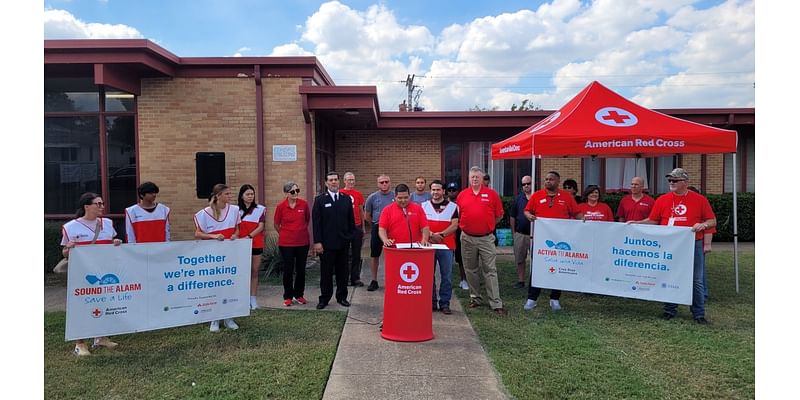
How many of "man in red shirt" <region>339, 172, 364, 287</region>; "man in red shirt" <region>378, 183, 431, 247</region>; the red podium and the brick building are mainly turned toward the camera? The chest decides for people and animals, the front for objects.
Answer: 4

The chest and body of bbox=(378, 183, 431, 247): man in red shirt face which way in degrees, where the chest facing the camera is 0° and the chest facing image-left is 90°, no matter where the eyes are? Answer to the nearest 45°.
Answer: approximately 0°

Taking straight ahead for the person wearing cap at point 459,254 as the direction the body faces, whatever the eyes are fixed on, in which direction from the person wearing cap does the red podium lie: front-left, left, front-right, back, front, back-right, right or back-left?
front

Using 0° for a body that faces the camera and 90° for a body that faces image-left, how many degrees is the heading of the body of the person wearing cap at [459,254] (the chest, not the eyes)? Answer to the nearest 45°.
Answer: approximately 0°

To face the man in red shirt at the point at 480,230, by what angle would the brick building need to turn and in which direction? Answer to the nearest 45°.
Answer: approximately 45° to its left

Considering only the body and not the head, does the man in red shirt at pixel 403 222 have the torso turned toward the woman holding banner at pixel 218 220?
no

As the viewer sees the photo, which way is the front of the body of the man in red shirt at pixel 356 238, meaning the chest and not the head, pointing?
toward the camera

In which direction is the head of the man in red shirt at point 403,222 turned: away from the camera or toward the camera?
toward the camera

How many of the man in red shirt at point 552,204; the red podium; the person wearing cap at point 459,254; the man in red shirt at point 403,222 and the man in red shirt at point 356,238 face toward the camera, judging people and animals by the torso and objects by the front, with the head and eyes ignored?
5

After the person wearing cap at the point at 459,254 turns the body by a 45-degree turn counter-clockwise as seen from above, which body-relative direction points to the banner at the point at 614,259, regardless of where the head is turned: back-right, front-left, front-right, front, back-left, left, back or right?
front

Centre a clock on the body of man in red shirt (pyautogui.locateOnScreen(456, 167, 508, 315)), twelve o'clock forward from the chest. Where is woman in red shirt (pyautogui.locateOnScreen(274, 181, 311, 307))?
The woman in red shirt is roughly at 3 o'clock from the man in red shirt.

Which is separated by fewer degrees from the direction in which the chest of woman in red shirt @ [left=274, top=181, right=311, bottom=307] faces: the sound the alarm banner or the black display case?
the sound the alarm banner

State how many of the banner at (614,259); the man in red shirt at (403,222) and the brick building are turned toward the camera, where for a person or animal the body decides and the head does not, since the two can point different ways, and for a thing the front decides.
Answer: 3

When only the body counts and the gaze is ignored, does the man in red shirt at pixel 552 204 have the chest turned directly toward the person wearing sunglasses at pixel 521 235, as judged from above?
no

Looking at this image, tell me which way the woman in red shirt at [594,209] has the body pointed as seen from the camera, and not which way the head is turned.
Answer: toward the camera
